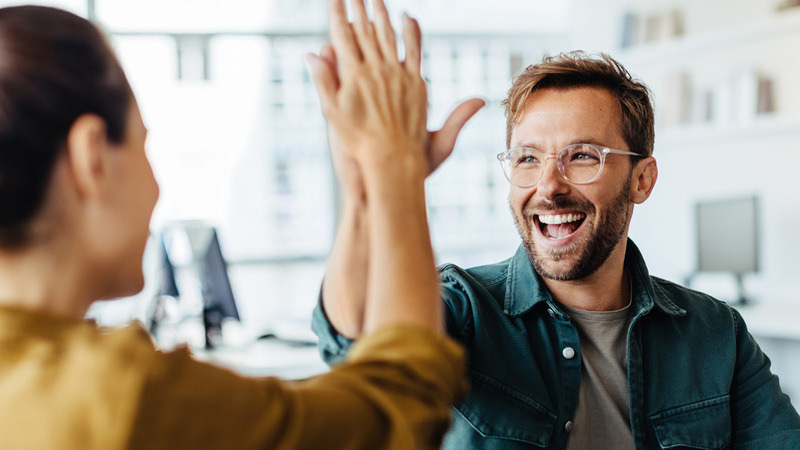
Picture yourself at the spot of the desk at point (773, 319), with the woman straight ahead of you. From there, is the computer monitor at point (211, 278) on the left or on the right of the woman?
right

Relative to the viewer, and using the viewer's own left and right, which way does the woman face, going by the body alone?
facing away from the viewer and to the right of the viewer

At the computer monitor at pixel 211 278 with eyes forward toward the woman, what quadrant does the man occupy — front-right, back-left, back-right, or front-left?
front-left

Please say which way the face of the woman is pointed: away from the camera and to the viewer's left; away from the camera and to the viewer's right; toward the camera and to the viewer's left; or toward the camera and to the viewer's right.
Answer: away from the camera and to the viewer's right

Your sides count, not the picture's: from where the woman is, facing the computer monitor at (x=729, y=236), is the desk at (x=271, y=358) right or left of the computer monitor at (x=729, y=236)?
left

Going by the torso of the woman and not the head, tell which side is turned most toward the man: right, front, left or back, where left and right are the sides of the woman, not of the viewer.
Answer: front

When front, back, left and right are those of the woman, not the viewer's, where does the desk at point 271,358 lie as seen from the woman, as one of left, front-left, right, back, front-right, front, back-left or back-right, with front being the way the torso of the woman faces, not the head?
front-left

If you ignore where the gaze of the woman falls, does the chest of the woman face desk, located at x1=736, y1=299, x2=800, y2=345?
yes

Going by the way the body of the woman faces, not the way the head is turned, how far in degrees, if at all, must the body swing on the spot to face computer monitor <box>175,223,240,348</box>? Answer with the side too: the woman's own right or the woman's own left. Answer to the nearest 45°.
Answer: approximately 45° to the woman's own left

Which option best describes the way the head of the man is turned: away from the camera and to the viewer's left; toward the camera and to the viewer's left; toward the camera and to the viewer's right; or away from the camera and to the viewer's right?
toward the camera and to the viewer's left

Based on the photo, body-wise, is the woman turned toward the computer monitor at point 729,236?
yes
